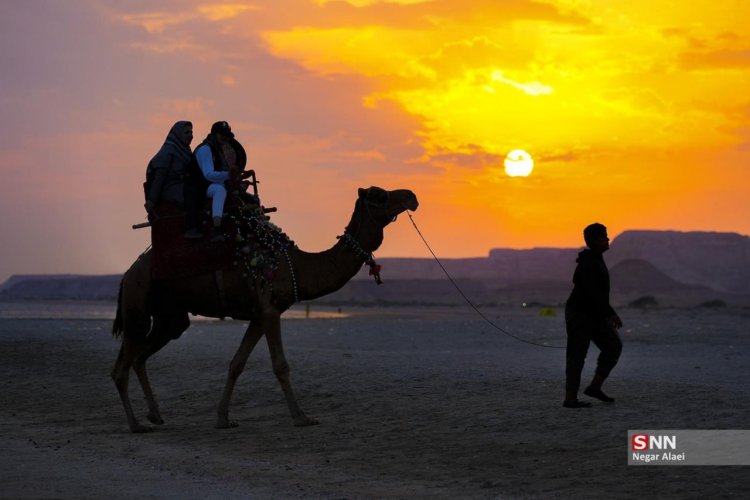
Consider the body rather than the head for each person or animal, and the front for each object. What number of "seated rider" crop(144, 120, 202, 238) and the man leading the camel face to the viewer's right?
2

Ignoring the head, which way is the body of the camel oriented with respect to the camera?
to the viewer's right

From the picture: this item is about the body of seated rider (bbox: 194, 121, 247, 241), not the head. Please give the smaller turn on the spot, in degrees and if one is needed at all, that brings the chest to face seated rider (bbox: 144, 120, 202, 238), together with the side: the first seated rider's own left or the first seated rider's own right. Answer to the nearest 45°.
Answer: approximately 180°

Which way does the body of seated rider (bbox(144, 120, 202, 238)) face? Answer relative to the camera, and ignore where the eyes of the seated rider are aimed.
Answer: to the viewer's right

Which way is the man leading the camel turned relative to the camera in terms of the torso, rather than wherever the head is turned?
to the viewer's right

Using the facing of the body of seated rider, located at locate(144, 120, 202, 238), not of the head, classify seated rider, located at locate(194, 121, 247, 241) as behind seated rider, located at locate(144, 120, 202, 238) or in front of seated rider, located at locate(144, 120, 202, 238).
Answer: in front

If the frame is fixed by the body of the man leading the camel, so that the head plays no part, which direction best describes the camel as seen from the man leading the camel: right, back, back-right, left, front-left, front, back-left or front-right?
back

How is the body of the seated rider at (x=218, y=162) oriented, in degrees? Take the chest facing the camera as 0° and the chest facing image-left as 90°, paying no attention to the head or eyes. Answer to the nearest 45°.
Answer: approximately 315°

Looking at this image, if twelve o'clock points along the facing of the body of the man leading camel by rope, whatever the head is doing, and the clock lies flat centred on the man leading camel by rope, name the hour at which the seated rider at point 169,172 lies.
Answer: The seated rider is roughly at 6 o'clock from the man leading camel by rope.

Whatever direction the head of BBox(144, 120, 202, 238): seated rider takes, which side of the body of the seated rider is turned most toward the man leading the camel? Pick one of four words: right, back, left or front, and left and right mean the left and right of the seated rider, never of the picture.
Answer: front

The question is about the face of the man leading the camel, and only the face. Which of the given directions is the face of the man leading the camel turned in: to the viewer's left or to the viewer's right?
to the viewer's right
